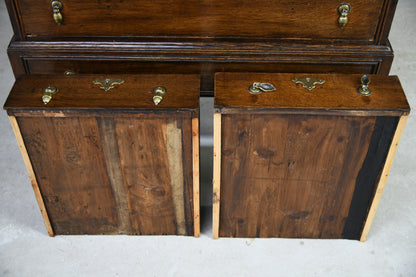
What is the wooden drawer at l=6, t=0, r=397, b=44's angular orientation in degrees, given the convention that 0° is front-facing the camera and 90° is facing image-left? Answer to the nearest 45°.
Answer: approximately 0°

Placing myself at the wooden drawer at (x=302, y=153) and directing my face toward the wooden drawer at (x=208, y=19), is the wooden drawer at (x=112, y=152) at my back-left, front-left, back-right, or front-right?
front-left

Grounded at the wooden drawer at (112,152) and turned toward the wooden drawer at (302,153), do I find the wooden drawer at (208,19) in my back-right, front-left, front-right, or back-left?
front-left
